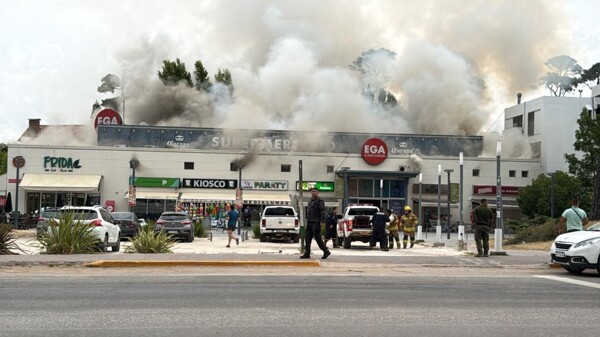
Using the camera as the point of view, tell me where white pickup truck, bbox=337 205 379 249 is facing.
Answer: facing away from the viewer

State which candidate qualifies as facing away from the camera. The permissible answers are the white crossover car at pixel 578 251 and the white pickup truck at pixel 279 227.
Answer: the white pickup truck

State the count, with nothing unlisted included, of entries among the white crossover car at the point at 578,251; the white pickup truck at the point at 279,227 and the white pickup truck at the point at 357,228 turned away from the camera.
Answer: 2

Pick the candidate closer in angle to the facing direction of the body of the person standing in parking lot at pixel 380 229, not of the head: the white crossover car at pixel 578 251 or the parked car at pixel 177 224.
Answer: the parked car

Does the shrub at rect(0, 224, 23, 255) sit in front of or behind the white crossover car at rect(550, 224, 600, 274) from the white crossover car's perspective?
in front

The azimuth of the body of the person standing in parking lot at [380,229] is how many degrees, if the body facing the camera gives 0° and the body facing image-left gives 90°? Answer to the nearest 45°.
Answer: approximately 180°

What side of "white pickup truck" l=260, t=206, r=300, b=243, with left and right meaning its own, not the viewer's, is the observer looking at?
back

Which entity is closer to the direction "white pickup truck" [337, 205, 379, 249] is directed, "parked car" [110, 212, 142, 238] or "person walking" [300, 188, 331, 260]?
the parked car

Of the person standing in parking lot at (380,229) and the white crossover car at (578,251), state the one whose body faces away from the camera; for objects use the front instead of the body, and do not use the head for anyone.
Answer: the person standing in parking lot

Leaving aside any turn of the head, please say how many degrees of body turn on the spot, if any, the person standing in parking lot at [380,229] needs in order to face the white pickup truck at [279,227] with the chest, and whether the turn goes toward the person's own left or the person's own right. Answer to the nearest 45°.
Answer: approximately 45° to the person's own left

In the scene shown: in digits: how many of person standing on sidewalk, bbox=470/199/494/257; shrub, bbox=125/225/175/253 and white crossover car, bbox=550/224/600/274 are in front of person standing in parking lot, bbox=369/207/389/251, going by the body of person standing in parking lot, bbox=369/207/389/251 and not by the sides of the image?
0
